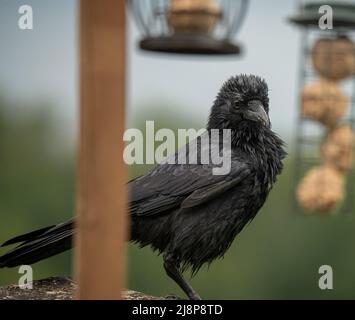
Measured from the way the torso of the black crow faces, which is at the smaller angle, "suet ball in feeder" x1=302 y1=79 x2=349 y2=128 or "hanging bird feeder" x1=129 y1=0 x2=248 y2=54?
the suet ball in feeder

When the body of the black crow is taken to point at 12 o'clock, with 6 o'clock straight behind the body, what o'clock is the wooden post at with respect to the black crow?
The wooden post is roughly at 4 o'clock from the black crow.

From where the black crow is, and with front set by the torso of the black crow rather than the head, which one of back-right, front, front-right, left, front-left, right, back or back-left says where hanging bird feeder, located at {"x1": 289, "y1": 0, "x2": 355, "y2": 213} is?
front-left

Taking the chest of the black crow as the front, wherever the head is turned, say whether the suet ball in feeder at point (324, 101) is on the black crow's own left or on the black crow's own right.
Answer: on the black crow's own left

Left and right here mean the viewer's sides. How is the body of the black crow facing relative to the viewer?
facing to the right of the viewer

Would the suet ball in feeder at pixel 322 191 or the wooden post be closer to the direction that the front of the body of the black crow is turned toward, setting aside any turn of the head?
the suet ball in feeder

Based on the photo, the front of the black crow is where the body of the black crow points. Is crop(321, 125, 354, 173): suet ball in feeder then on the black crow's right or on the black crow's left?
on the black crow's left

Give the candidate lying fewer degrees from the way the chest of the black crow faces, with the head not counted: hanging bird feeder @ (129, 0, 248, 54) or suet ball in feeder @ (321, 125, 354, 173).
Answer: the suet ball in feeder

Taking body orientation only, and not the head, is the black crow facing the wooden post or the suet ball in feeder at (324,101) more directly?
the suet ball in feeder

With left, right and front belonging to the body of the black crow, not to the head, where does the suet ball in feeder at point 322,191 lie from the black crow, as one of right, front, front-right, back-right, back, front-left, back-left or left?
front-left
